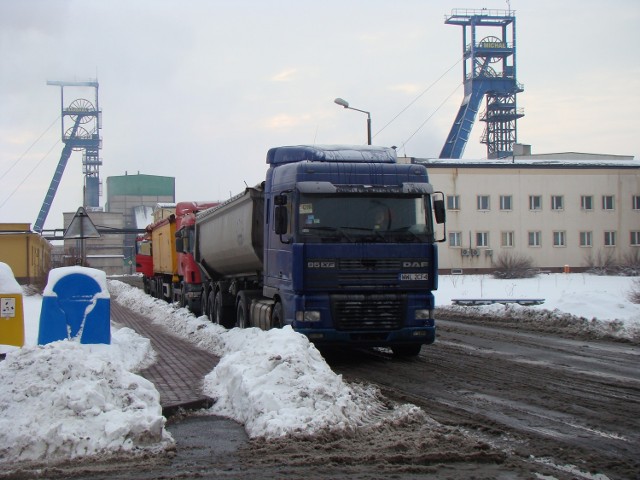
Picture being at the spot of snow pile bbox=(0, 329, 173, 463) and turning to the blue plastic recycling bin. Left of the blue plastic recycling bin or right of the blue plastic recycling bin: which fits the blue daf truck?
right

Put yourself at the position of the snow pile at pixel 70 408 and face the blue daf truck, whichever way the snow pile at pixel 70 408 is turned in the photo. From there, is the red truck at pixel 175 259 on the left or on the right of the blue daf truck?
left

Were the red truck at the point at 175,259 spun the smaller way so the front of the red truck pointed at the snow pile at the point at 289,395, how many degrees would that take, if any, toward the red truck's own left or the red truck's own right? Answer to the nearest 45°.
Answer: approximately 45° to the red truck's own right

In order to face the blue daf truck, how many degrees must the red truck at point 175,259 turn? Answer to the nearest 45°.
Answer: approximately 45° to its right

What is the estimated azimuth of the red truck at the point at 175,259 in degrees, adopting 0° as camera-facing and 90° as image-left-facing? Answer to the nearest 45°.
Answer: approximately 315°

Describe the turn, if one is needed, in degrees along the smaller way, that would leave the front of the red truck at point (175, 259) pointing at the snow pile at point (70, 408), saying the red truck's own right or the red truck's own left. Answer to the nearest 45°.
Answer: approximately 45° to the red truck's own right

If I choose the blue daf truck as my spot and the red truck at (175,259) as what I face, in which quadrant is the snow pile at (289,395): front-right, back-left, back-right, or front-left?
back-left

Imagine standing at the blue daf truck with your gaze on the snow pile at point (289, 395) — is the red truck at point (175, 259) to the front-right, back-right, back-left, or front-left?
back-right
